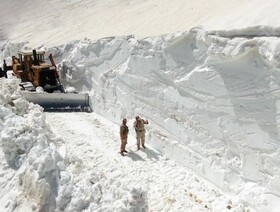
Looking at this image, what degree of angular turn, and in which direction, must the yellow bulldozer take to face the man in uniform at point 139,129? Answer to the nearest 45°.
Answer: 0° — it already faces them

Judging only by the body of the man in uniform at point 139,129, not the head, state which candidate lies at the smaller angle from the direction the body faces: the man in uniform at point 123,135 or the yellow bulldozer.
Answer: the man in uniform

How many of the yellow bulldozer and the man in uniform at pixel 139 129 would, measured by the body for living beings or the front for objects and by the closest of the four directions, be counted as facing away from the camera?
0

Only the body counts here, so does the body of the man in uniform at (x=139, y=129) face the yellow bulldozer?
no

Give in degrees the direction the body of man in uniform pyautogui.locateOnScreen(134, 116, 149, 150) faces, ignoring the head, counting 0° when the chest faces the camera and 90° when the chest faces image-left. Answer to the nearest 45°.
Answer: approximately 0°

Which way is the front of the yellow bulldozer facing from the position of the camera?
facing the viewer and to the right of the viewer

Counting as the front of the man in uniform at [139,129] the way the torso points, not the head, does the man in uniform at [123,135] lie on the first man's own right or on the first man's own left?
on the first man's own right
